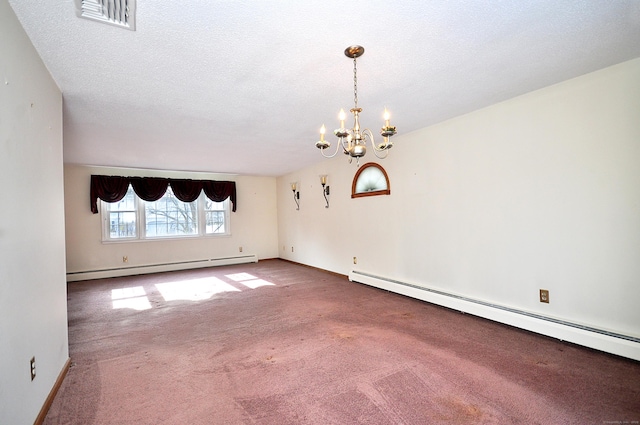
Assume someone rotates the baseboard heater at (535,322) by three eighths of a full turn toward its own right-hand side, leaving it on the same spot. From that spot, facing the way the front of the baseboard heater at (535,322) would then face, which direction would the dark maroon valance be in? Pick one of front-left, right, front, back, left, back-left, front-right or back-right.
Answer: left

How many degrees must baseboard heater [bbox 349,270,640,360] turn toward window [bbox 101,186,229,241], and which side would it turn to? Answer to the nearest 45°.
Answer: approximately 45° to its right

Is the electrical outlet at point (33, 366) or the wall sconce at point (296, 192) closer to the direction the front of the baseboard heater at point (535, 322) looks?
the electrical outlet

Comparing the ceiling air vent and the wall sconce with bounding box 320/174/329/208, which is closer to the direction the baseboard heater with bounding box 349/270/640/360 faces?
the ceiling air vent

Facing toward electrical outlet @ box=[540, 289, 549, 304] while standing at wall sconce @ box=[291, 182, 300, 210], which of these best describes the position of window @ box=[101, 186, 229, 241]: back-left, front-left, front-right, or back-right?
back-right

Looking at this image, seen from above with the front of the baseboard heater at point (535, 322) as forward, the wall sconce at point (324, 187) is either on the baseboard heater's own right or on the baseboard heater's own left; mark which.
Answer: on the baseboard heater's own right

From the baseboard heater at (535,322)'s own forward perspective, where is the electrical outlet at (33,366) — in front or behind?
in front

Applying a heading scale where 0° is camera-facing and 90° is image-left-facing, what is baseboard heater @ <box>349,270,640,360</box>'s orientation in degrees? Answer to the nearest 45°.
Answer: approximately 45°

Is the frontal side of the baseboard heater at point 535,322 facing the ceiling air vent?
yes

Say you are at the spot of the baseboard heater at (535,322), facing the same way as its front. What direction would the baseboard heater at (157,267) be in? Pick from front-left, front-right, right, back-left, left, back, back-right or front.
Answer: front-right
